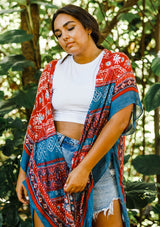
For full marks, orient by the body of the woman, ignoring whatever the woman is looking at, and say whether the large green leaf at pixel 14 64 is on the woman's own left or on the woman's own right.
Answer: on the woman's own right

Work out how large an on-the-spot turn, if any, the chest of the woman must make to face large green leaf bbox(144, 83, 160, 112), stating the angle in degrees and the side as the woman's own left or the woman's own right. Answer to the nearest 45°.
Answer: approximately 180°

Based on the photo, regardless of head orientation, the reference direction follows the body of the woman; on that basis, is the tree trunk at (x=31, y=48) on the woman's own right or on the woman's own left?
on the woman's own right

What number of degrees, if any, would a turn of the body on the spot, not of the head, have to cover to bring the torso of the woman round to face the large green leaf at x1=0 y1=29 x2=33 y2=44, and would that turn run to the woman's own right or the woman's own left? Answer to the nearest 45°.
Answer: approximately 90° to the woman's own right

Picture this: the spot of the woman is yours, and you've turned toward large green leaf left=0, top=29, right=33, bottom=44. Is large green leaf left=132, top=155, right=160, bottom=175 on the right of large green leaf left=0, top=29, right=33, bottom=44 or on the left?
right

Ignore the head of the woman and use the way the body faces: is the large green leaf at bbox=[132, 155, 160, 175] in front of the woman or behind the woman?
behind

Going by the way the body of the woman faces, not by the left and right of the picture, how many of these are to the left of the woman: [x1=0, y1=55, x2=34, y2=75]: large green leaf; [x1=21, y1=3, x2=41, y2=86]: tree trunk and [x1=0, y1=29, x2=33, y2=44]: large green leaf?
0

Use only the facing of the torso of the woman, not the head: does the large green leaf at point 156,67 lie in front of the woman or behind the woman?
behind
